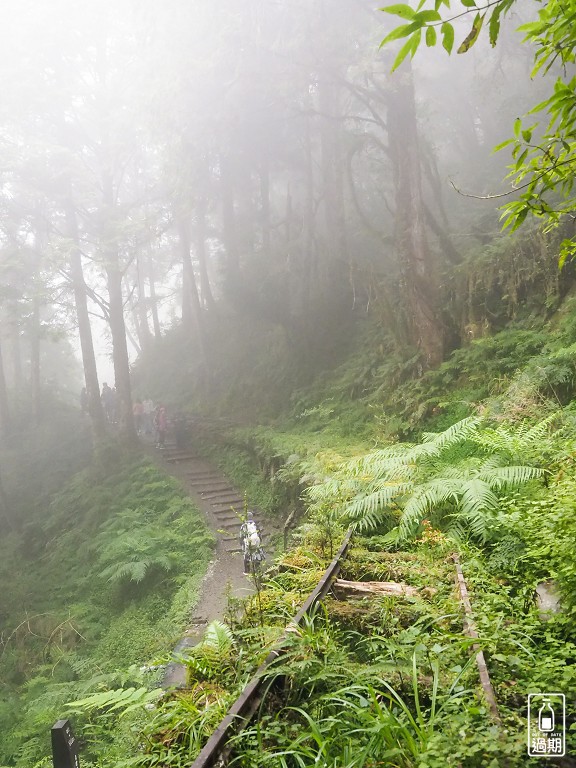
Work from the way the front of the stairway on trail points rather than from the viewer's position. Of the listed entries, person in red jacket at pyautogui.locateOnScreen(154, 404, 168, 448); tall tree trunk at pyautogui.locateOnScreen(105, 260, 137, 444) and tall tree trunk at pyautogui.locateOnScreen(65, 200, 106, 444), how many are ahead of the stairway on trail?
0

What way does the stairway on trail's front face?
toward the camera

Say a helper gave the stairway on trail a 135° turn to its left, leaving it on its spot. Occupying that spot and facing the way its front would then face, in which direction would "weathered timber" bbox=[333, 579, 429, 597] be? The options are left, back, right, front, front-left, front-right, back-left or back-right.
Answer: back-right

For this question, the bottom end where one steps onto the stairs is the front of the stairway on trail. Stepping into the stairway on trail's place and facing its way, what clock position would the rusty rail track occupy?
The rusty rail track is roughly at 12 o'clock from the stairway on trail.

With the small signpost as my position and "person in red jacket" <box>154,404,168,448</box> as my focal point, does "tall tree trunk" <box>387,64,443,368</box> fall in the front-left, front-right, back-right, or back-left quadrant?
front-right

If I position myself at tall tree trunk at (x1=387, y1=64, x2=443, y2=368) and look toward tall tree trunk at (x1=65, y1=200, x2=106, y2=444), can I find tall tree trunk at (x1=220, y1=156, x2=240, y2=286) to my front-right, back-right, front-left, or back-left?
front-right

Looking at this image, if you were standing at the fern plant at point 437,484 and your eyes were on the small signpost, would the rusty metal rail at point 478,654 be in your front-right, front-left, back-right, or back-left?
front-left

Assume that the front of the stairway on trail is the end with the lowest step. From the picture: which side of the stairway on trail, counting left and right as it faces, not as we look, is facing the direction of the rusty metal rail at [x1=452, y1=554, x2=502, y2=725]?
front

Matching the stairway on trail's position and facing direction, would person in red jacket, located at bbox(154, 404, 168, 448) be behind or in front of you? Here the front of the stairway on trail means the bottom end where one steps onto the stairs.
behind

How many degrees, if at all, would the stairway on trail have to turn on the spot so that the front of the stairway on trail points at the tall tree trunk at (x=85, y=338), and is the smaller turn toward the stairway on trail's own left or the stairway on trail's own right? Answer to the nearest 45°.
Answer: approximately 135° to the stairway on trail's own right

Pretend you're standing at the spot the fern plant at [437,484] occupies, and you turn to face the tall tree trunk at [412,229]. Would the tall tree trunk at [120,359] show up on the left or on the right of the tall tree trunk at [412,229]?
left

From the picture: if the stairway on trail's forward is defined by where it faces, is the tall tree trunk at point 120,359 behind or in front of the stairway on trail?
behind
